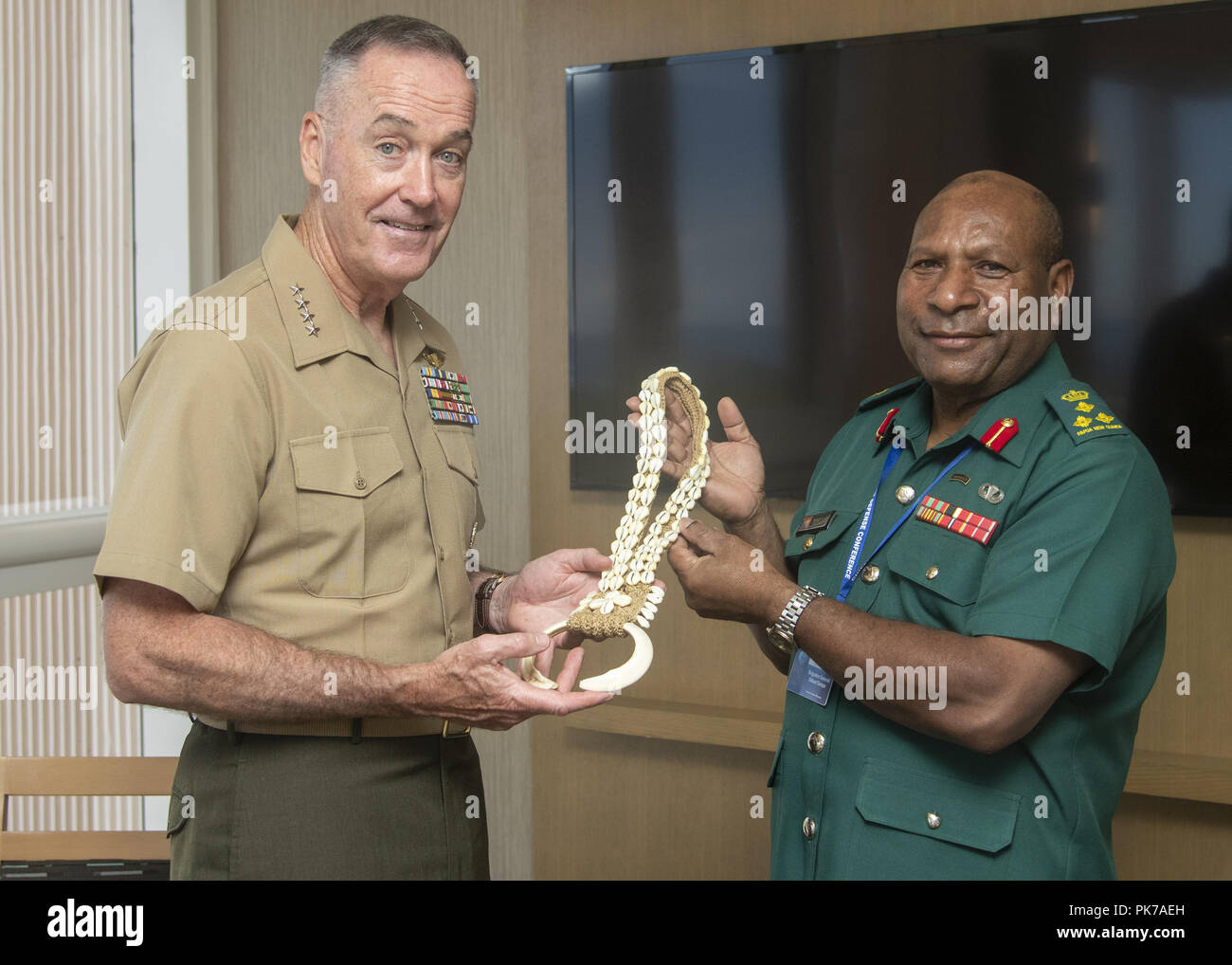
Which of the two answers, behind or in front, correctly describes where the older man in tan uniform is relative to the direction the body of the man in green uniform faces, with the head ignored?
in front

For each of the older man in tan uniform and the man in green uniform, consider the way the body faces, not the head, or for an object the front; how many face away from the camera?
0

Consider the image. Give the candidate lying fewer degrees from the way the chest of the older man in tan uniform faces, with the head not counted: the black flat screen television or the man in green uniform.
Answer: the man in green uniform

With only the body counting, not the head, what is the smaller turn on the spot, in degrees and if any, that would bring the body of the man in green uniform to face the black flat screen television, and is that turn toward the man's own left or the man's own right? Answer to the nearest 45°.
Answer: approximately 135° to the man's own right

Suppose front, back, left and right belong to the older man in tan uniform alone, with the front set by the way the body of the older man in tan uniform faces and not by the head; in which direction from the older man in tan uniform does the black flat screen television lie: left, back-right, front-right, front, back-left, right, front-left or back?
left

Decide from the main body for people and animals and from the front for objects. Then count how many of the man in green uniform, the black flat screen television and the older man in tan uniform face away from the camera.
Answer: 0

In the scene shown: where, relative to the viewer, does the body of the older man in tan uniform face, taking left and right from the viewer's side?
facing the viewer and to the right of the viewer

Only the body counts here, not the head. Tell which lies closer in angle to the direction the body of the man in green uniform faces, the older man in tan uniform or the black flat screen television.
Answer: the older man in tan uniform

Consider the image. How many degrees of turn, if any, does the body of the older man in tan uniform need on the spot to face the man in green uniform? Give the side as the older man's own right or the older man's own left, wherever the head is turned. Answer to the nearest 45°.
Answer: approximately 45° to the older man's own left

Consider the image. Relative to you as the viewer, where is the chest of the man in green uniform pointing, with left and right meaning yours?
facing the viewer and to the left of the viewer

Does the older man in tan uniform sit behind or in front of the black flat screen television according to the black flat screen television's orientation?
in front

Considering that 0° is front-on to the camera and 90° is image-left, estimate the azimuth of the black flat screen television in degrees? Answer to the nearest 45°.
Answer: approximately 45°

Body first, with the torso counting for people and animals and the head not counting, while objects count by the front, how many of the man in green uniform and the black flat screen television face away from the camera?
0
